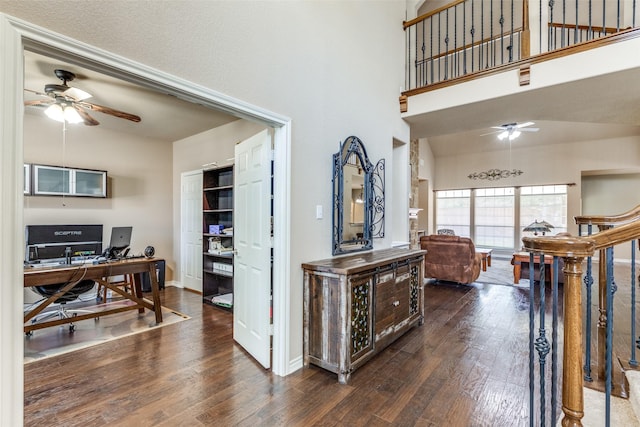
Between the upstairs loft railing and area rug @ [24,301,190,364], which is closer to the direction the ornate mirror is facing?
the upstairs loft railing

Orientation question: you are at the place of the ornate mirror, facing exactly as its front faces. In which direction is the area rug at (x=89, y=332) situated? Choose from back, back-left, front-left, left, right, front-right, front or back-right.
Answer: back-right

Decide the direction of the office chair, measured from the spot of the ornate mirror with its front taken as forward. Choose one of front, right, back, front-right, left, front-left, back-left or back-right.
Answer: back-right

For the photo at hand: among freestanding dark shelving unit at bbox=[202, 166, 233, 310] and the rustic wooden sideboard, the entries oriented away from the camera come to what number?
0

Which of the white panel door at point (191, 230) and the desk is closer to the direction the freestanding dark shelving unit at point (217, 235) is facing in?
the desk

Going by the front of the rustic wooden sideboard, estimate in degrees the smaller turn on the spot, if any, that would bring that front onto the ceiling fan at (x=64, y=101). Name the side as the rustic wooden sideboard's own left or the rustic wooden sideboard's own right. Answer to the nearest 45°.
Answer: approximately 135° to the rustic wooden sideboard's own right

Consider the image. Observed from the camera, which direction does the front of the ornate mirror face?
facing the viewer and to the right of the viewer

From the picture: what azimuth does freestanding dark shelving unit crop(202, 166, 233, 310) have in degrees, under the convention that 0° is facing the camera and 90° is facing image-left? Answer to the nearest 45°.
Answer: approximately 45°

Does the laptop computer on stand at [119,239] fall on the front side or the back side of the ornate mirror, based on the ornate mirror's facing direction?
on the back side

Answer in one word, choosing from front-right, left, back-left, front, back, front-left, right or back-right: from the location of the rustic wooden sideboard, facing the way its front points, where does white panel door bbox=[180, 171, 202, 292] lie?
back

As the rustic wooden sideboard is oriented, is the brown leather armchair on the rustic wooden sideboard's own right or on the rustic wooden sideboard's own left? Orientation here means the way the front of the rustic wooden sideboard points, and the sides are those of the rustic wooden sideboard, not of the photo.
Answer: on the rustic wooden sideboard's own left
